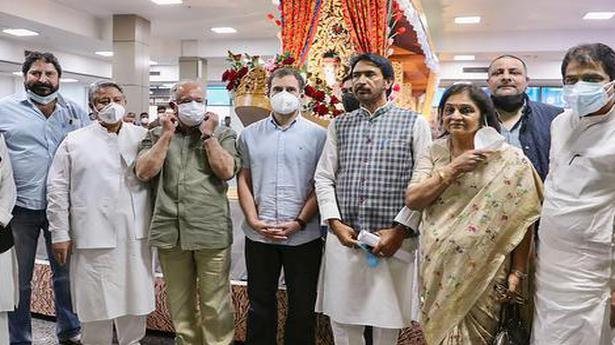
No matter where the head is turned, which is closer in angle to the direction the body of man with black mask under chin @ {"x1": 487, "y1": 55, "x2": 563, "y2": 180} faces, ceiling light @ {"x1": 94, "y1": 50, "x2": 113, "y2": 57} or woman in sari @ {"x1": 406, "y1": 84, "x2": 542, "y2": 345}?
the woman in sari

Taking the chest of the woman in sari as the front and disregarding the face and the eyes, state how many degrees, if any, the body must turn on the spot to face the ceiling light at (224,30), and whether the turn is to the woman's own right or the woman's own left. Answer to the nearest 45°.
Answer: approximately 90° to the woman's own right

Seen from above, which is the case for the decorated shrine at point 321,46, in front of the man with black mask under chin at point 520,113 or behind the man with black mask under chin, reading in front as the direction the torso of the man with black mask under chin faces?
behind

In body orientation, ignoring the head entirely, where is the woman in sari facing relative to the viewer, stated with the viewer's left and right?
facing the viewer and to the left of the viewer

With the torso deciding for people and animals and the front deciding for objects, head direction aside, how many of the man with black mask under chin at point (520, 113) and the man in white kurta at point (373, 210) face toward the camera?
2

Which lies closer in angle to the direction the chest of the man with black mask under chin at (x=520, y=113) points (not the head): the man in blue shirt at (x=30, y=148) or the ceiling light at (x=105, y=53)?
the man in blue shirt

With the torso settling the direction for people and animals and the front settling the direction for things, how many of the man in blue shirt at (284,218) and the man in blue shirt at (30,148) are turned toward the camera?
2

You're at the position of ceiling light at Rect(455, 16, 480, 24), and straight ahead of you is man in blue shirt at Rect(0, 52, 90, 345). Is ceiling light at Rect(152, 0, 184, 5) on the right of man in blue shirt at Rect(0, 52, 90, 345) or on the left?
right
